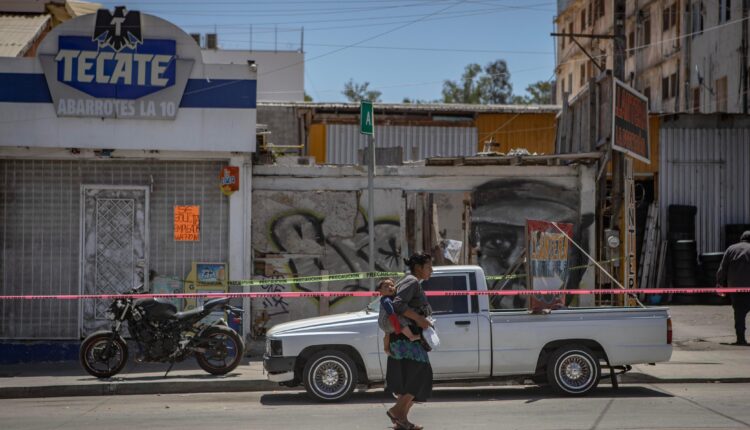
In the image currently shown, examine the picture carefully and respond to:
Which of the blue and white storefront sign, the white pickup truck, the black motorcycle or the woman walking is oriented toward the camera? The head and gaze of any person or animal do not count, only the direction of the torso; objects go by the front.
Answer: the blue and white storefront sign

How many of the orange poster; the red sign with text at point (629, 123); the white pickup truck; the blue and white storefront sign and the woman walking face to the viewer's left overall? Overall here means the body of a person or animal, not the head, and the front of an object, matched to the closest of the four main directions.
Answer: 1

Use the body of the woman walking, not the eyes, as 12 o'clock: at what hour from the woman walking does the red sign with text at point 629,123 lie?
The red sign with text is roughly at 10 o'clock from the woman walking.

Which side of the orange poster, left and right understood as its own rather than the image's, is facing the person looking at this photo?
front

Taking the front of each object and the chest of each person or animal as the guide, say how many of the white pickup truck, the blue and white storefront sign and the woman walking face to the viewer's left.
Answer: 1

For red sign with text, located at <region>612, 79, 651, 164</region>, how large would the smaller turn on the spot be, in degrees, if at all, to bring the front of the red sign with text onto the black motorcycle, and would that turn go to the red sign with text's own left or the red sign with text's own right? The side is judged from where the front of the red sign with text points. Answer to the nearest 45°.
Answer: approximately 90° to the red sign with text's own right

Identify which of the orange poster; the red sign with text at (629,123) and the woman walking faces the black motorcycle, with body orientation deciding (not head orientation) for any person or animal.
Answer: the orange poster

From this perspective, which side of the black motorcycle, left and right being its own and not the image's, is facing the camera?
left

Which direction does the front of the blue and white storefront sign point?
toward the camera

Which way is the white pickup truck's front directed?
to the viewer's left

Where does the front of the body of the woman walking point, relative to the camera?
to the viewer's right

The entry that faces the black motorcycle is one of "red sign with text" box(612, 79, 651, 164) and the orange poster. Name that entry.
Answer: the orange poster

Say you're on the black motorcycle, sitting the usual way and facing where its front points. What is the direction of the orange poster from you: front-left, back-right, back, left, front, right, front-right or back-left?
right

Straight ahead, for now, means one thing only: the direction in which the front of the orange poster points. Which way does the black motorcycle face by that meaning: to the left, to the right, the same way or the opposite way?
to the right

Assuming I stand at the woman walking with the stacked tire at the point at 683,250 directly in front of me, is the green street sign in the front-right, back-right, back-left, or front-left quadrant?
front-left
